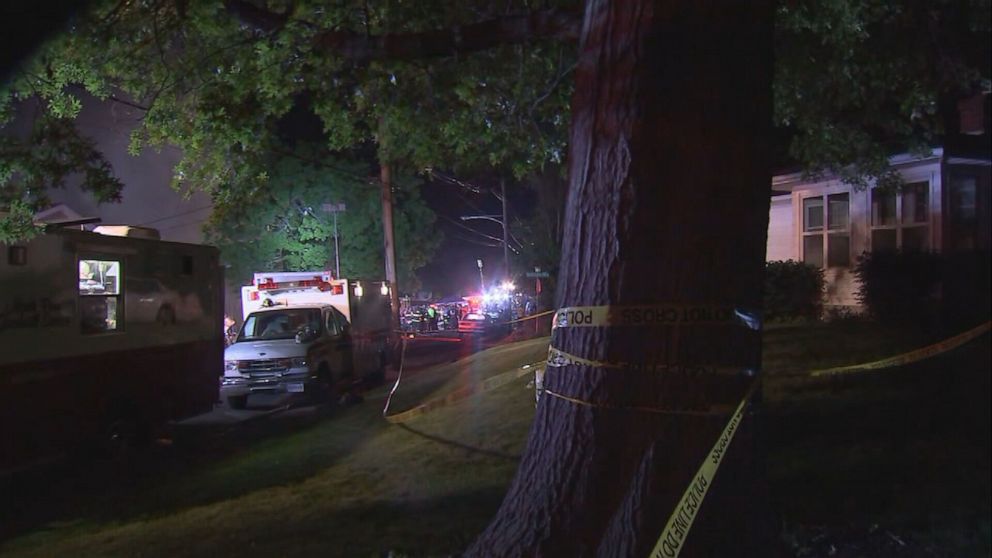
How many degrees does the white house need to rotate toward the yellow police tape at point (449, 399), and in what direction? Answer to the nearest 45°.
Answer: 0° — it already faces it

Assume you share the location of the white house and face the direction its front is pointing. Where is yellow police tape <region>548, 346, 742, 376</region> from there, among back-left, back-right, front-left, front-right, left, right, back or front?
front-left

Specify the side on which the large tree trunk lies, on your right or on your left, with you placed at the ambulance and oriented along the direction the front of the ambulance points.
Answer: on your left

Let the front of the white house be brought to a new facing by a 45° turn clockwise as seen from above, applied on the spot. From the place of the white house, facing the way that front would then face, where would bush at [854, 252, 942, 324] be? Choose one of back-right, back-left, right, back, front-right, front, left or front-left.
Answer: left

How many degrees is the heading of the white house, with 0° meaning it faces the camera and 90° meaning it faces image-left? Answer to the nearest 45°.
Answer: approximately 45°

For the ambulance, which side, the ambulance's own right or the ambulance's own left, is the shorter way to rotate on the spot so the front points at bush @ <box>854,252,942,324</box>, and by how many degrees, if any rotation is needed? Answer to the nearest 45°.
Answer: approximately 90° to the ambulance's own left

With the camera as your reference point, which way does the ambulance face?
facing the viewer and to the left of the viewer

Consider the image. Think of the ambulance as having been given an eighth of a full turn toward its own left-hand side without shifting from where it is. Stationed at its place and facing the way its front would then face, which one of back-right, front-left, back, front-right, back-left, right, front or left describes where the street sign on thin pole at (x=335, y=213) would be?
back

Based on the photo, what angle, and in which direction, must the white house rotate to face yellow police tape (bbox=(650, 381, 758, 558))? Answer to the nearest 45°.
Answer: approximately 45° to its left
